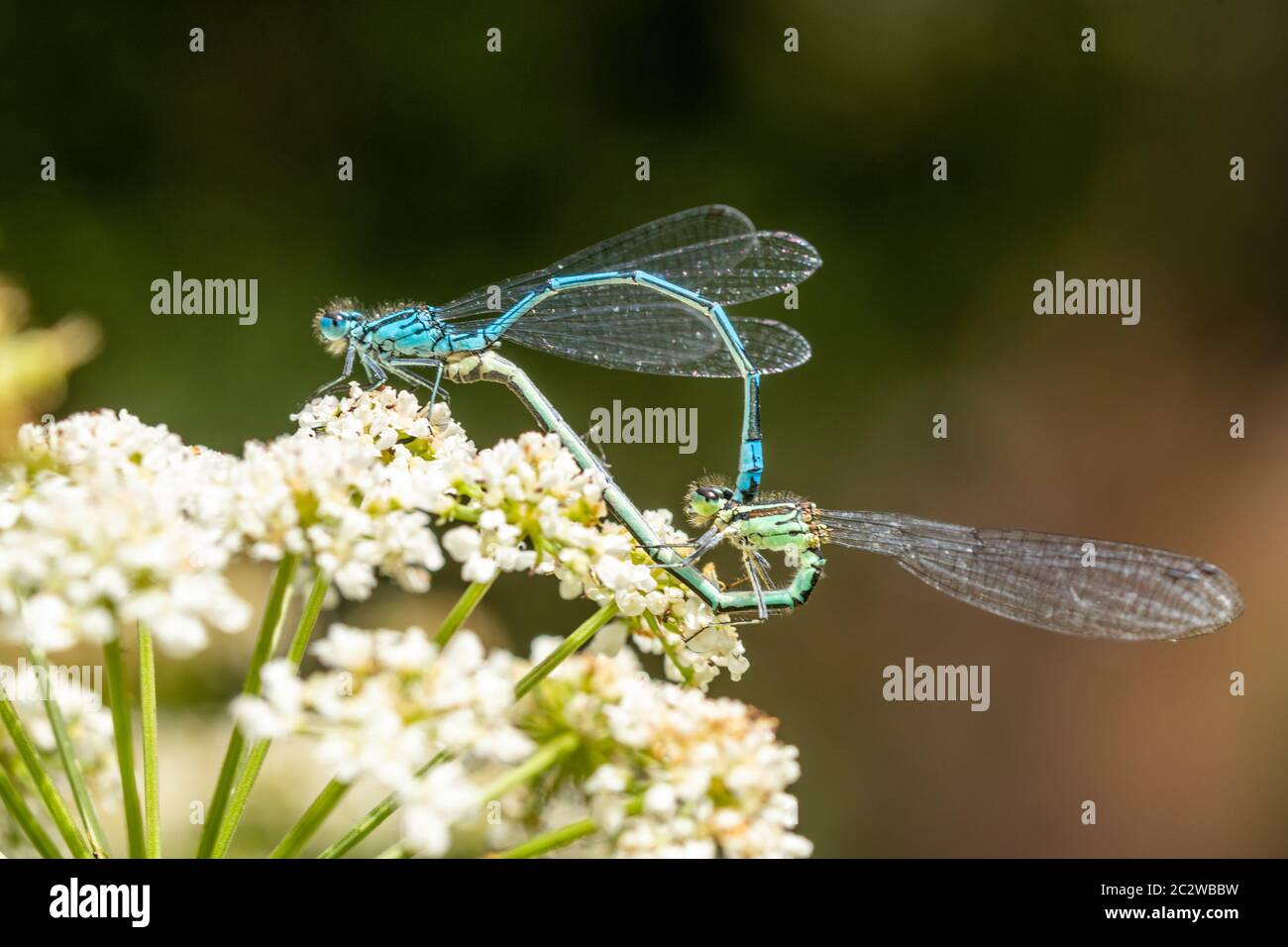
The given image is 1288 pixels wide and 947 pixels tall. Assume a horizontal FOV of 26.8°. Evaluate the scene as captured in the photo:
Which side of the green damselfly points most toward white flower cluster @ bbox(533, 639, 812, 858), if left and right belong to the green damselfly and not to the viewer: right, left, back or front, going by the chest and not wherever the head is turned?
front

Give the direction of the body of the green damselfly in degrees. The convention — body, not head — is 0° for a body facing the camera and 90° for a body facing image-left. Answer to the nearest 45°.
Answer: approximately 90°

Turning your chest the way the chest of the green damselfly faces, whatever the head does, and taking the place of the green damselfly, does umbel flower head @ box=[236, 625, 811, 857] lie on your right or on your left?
on your left
